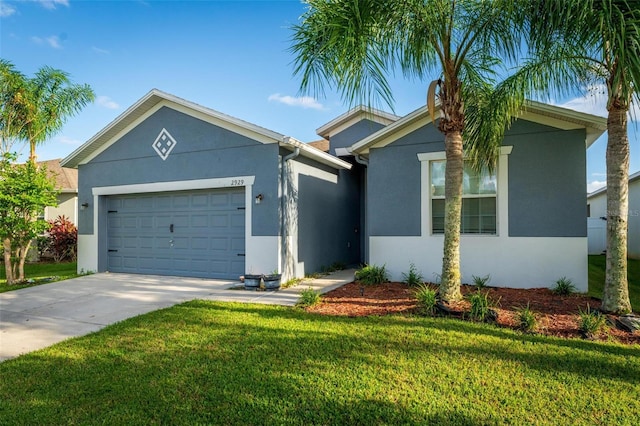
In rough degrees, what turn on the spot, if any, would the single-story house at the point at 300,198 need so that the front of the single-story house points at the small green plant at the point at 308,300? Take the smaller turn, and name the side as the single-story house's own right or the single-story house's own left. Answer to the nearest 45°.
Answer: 0° — it already faces it

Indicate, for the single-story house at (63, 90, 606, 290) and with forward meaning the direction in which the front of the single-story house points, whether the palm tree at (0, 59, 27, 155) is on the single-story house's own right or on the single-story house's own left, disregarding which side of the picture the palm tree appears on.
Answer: on the single-story house's own right

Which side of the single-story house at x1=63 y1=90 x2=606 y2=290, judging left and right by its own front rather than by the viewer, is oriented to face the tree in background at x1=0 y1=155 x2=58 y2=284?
right

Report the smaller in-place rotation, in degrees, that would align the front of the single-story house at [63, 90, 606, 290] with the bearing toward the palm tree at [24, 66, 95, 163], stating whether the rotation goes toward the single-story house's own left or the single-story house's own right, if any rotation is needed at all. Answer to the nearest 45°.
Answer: approximately 135° to the single-story house's own right

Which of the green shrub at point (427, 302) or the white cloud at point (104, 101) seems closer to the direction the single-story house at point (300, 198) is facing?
the green shrub

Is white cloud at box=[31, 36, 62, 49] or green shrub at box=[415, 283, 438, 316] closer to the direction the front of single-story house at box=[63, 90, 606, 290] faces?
the green shrub

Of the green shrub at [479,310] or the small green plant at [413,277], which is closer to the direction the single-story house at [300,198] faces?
the green shrub

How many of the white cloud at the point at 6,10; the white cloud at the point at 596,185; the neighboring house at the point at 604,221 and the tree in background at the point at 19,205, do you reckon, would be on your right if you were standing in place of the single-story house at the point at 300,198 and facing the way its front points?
2

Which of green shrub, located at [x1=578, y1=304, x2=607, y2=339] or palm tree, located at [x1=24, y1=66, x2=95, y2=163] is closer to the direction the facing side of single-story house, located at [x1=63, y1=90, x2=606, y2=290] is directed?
the green shrub

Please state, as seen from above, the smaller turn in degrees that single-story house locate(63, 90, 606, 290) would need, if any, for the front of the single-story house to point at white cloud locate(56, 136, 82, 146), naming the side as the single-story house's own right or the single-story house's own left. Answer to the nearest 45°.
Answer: approximately 135° to the single-story house's own right

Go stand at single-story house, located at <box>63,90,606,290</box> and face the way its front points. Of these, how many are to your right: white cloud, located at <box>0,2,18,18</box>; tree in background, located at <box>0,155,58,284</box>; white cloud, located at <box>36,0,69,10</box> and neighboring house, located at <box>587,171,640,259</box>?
3

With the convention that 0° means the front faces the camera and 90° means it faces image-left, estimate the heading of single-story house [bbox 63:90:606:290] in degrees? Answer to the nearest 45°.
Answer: approximately 0°
